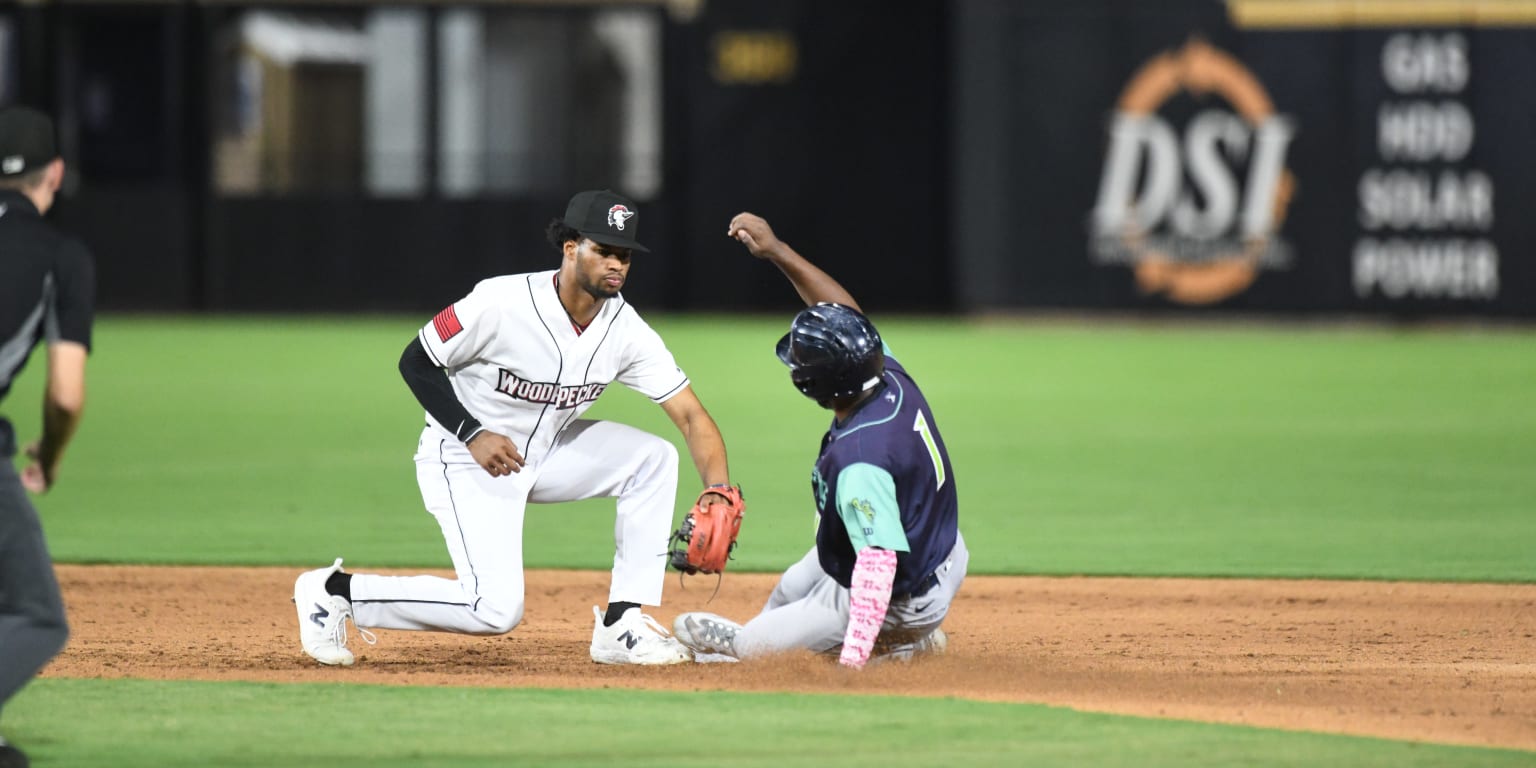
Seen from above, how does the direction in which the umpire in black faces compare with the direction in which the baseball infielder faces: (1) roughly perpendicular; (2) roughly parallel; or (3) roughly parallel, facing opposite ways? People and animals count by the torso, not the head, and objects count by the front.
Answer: roughly perpendicular

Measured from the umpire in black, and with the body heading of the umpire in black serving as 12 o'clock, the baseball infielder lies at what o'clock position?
The baseball infielder is roughly at 12 o'clock from the umpire in black.

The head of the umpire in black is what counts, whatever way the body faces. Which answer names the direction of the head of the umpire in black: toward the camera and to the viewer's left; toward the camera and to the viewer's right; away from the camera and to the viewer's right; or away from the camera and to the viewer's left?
away from the camera and to the viewer's right

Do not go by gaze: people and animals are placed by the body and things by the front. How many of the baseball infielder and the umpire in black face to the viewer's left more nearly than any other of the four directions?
0

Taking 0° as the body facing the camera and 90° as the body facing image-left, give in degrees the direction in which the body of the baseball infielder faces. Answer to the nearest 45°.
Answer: approximately 315°

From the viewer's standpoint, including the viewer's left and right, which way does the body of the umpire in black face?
facing away from the viewer and to the right of the viewer

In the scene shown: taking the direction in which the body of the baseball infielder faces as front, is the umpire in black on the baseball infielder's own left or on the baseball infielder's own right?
on the baseball infielder's own right
